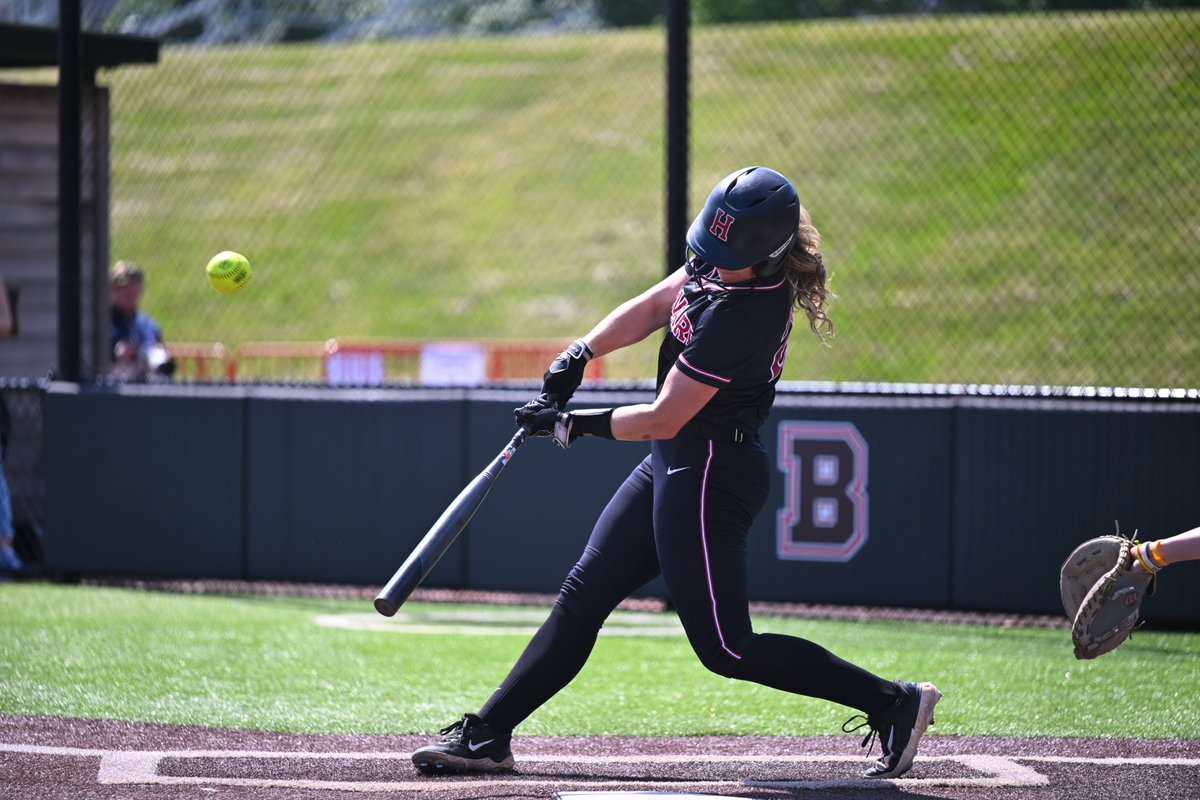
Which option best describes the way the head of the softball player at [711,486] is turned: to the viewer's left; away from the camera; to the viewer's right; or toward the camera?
to the viewer's left

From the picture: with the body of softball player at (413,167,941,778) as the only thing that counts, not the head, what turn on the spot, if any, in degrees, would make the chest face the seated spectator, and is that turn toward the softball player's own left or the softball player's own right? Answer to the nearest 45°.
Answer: approximately 45° to the softball player's own right

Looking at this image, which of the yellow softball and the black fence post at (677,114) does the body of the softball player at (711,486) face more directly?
the yellow softball

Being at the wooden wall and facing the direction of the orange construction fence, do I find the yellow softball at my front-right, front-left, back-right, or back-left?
back-right

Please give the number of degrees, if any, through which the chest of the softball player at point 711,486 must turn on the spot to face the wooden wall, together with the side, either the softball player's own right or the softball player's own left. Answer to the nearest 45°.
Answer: approximately 45° to the softball player's own right

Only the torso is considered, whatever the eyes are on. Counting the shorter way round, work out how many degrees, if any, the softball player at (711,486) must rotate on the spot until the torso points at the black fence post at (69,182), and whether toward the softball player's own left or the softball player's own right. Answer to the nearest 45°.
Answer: approximately 45° to the softball player's own right

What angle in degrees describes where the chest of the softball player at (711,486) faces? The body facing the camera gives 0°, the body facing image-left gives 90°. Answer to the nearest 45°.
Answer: approximately 90°

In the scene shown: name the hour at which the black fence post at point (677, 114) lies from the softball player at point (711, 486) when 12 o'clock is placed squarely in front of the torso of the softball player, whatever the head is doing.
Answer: The black fence post is roughly at 3 o'clock from the softball player.

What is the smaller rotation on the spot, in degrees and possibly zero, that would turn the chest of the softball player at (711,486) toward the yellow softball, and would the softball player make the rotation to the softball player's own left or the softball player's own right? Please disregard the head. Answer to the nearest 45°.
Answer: approximately 45° to the softball player's own right

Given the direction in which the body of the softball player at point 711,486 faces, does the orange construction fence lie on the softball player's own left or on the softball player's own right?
on the softball player's own right
